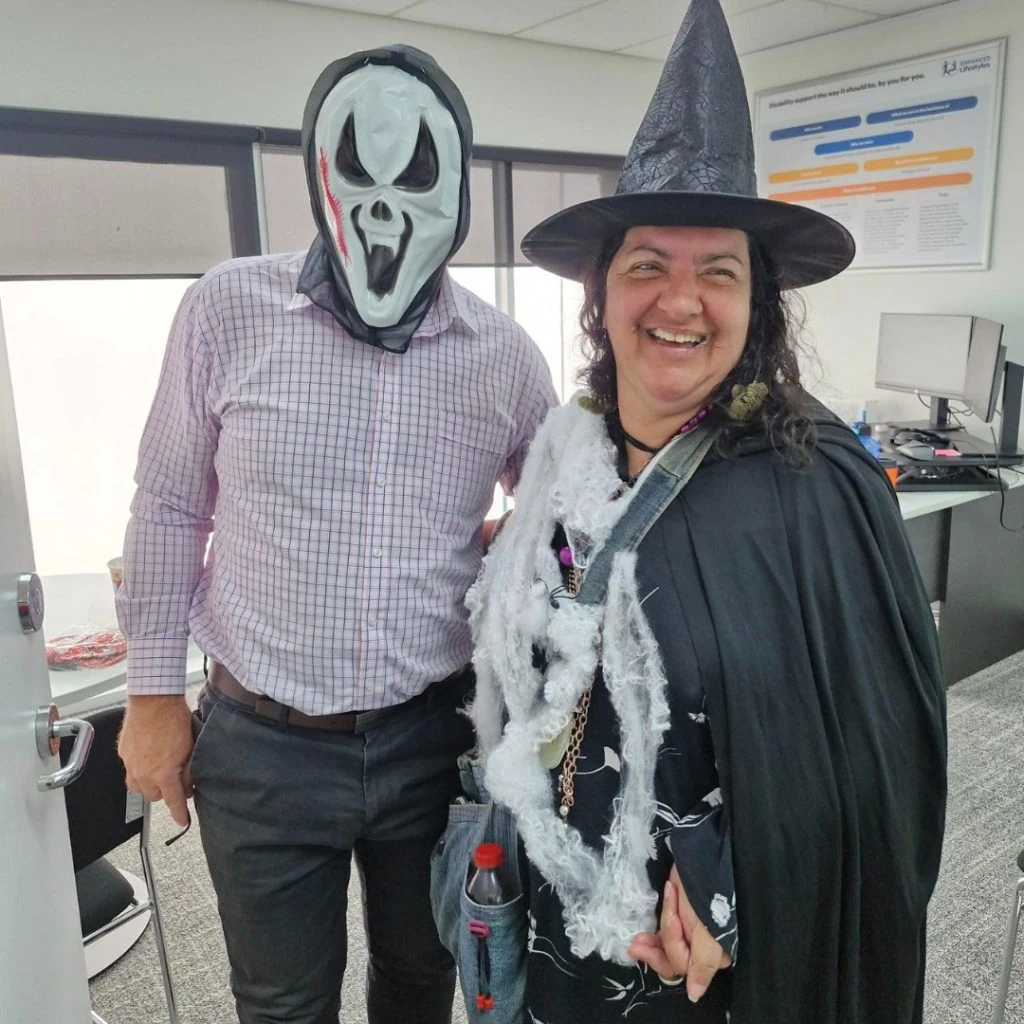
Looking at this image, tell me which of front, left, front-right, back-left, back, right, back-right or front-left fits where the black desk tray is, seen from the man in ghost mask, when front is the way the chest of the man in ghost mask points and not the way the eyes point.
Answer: back-left

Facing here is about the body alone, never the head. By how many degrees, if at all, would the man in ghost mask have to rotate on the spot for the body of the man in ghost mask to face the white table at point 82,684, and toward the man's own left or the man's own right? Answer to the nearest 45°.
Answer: approximately 135° to the man's own right

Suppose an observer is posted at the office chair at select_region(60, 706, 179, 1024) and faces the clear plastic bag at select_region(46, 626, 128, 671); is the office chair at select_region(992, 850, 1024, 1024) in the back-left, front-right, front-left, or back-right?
back-right

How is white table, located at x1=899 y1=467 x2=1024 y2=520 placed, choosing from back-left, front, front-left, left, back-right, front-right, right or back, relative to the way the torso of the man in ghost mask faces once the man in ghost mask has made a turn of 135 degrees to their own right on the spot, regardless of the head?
right

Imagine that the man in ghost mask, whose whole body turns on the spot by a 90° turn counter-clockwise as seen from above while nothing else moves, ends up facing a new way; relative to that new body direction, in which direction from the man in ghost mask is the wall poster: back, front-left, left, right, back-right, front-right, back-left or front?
front-left

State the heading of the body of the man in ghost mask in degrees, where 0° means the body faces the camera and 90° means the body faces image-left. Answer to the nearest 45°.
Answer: approximately 0°

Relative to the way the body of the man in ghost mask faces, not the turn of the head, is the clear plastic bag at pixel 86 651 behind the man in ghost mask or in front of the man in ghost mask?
behind

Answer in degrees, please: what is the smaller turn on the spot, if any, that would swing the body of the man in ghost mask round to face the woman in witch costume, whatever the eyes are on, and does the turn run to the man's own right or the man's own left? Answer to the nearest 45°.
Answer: approximately 45° to the man's own left

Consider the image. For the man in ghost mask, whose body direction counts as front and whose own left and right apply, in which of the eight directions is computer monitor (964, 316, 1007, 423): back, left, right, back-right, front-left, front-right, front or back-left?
back-left

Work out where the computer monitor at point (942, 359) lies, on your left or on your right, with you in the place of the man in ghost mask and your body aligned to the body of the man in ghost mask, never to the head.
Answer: on your left

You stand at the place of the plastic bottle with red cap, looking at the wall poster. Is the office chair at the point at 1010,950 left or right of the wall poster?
right

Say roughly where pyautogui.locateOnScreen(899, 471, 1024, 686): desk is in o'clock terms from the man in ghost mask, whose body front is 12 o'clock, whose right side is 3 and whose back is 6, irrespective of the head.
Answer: The desk is roughly at 8 o'clock from the man in ghost mask.
